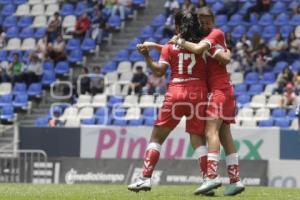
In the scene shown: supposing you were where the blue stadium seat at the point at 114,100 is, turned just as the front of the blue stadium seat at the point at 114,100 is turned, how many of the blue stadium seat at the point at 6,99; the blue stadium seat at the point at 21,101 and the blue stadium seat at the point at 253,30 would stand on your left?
1

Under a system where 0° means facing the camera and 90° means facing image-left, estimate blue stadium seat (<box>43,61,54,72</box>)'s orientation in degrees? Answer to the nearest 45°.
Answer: approximately 0°

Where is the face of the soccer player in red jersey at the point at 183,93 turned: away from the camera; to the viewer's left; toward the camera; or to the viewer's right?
away from the camera

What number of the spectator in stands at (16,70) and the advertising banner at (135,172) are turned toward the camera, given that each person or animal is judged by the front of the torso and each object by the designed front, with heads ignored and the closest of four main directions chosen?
2

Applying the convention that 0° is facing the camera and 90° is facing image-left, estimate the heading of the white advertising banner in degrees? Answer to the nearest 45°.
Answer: approximately 0°

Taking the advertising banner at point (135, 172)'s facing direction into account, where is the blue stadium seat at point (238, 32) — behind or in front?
behind

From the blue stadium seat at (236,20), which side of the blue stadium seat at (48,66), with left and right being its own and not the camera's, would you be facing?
left
